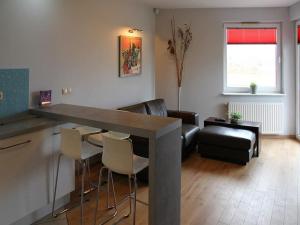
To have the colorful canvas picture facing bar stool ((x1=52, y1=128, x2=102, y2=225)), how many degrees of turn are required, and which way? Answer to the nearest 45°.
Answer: approximately 45° to its right

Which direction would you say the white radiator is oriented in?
toward the camera

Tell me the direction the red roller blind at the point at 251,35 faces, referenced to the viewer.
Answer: facing the viewer

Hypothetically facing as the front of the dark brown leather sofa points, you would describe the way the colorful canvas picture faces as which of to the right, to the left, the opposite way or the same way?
the same way

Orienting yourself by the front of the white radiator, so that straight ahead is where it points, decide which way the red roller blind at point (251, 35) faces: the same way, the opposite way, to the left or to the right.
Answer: the same way

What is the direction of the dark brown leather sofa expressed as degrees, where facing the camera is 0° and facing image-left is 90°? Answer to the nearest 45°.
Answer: approximately 315°

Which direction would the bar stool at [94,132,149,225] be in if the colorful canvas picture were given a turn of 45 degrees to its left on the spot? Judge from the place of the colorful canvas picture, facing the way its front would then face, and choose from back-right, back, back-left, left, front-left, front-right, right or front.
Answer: right

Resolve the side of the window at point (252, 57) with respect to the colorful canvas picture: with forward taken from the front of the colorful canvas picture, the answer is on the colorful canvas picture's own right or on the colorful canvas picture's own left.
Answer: on the colorful canvas picture's own left

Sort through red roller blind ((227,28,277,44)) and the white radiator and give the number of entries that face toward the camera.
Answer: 2

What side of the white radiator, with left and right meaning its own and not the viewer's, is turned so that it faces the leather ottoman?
front

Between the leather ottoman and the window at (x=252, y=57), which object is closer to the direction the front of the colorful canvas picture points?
the leather ottoman
